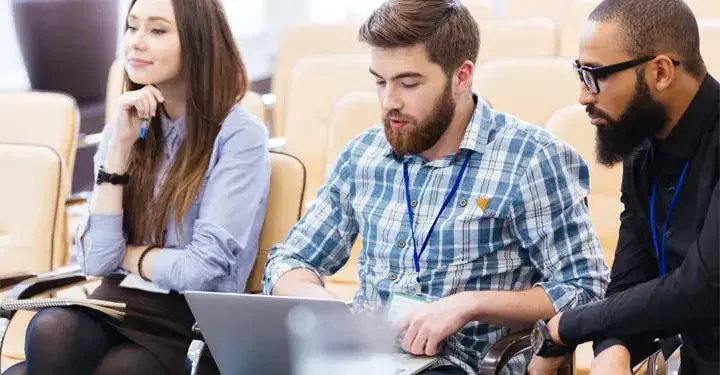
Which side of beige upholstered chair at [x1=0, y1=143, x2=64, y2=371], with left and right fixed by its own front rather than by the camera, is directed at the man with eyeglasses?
left

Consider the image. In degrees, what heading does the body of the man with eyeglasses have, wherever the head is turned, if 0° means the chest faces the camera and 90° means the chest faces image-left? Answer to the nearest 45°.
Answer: approximately 45°

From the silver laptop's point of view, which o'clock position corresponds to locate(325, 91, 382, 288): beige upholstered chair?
The beige upholstered chair is roughly at 11 o'clock from the silver laptop.

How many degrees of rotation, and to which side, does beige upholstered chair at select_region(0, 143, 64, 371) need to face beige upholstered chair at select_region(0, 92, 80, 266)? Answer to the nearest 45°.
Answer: approximately 135° to its right

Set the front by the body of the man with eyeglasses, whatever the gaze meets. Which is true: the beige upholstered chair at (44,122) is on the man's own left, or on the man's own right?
on the man's own right

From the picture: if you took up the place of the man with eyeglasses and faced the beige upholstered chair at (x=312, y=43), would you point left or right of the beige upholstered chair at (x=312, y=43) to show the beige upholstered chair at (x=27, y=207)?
left

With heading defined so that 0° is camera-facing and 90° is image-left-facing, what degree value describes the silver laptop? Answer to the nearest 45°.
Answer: approximately 225°

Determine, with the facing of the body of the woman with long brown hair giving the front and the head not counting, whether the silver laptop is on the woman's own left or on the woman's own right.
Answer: on the woman's own left
